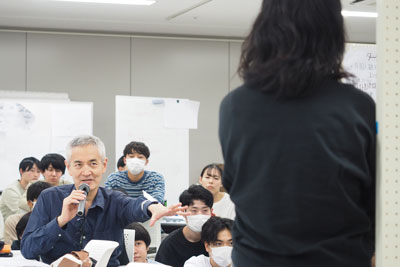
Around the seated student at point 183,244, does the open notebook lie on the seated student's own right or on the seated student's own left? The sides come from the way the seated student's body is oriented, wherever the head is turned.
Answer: on the seated student's own right

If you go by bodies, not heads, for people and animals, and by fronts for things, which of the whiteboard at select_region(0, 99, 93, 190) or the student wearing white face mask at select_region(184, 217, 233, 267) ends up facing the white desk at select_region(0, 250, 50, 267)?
the whiteboard

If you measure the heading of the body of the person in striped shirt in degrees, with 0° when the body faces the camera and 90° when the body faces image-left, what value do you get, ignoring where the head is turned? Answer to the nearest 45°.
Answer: approximately 0°

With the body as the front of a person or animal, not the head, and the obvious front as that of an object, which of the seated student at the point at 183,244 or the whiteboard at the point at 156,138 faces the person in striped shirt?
the whiteboard

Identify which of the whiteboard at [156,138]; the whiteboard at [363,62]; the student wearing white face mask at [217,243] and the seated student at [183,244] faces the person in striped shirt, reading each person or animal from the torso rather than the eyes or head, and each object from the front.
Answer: the whiteboard at [156,138]

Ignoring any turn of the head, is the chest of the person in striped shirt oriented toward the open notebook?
yes

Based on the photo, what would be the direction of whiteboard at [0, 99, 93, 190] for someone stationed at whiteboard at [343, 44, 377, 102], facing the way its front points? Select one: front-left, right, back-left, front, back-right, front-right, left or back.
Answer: back-right

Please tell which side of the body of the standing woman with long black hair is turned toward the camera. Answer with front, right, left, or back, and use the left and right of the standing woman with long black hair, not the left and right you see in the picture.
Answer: back
